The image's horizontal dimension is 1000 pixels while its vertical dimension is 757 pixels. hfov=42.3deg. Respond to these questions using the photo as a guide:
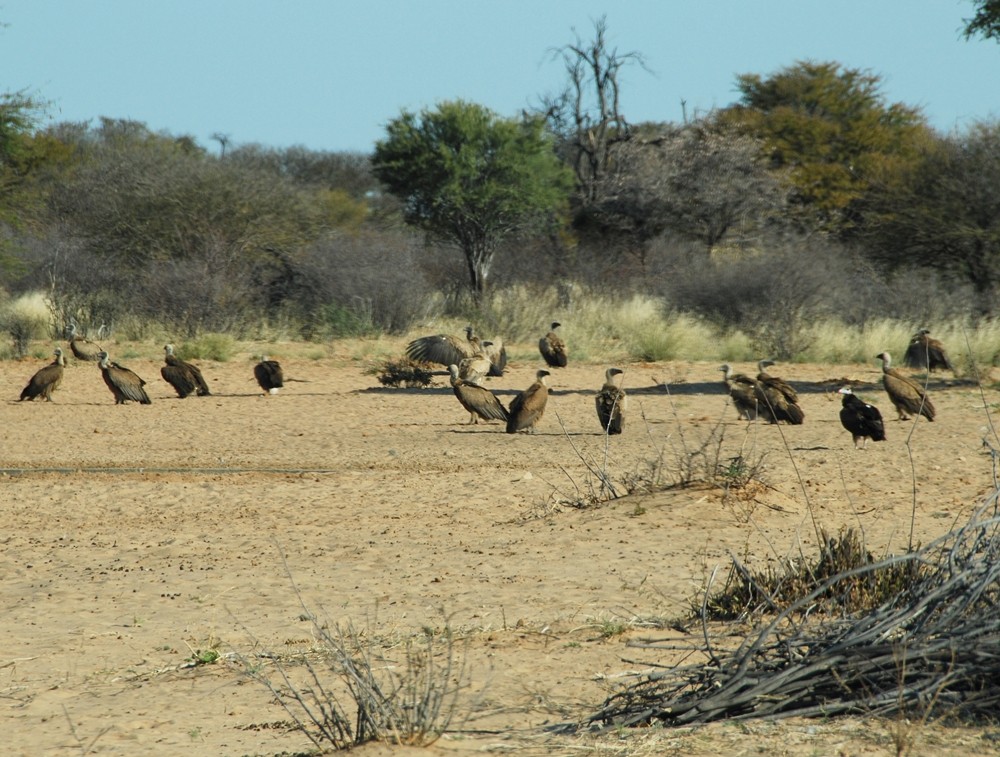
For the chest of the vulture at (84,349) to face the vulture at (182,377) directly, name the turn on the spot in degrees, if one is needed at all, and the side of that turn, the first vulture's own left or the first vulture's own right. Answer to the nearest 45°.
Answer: approximately 90° to the first vulture's own left

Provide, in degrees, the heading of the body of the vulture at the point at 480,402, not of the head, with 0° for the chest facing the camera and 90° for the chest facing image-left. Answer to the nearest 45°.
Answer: approximately 90°

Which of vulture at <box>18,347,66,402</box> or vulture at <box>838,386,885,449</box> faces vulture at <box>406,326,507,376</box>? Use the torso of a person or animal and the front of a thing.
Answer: vulture at <box>18,347,66,402</box>

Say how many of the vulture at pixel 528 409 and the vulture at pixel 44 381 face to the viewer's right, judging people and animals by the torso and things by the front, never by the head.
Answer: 2

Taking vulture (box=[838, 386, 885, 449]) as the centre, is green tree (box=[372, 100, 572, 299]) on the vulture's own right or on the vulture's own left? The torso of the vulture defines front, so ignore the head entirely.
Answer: on the vulture's own right

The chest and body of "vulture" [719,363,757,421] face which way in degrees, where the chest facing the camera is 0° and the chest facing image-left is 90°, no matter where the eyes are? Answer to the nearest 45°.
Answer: approximately 90°

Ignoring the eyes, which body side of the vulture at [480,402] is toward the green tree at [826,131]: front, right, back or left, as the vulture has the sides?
right

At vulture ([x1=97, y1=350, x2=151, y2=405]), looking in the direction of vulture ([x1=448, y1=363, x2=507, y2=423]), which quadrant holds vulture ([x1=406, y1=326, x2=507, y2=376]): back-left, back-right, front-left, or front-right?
front-left

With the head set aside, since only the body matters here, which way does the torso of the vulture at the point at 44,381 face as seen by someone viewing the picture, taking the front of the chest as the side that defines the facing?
to the viewer's right

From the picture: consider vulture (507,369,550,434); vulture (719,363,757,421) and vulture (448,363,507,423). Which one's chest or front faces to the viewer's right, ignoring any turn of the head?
vulture (507,369,550,434)

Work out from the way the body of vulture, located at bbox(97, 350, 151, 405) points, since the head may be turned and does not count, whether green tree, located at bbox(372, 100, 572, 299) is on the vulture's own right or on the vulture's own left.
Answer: on the vulture's own right

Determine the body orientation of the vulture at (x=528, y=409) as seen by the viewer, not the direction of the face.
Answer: to the viewer's right
